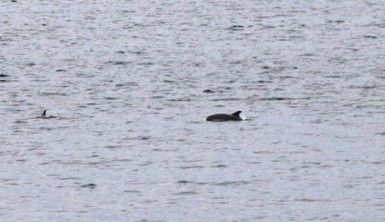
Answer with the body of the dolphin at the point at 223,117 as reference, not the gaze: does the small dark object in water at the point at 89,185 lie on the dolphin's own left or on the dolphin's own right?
on the dolphin's own left

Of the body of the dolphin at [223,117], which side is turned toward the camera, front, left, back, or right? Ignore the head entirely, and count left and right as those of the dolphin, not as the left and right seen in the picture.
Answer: left
